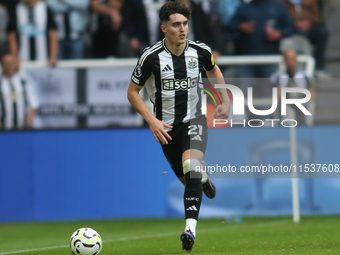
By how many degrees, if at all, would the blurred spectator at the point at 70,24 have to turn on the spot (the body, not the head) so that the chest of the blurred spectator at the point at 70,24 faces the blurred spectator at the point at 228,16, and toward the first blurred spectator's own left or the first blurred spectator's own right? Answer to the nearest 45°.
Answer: approximately 90° to the first blurred spectator's own left

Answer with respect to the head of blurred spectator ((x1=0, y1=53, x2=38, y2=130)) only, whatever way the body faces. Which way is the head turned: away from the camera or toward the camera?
toward the camera

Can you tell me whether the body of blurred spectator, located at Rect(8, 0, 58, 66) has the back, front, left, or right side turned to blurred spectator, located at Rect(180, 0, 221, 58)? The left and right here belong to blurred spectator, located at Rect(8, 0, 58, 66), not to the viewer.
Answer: left

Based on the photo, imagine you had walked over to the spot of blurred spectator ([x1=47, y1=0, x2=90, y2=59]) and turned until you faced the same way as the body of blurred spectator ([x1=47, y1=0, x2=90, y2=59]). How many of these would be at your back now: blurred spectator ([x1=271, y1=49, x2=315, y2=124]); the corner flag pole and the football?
0

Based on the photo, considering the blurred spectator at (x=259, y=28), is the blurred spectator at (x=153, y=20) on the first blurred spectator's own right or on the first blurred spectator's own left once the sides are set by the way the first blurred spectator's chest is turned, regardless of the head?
on the first blurred spectator's own right

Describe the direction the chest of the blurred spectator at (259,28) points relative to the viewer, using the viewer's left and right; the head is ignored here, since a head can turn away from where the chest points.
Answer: facing the viewer

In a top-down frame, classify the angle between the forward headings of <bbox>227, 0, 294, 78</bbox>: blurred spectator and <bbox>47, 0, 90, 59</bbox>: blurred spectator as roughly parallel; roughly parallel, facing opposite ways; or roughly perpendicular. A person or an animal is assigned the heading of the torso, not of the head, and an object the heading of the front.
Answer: roughly parallel

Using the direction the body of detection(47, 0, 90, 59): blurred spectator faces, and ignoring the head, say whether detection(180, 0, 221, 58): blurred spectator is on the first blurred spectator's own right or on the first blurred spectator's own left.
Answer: on the first blurred spectator's own left

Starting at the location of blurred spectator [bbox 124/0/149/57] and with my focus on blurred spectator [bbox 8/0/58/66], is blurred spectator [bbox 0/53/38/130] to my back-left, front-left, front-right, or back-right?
front-left

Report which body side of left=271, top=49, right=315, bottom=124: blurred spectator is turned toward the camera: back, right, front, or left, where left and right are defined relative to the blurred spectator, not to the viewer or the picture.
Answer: front

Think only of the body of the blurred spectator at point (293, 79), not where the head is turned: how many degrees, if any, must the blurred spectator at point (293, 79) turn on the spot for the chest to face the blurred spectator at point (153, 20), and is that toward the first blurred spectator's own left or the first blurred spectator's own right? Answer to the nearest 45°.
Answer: approximately 90° to the first blurred spectator's own right

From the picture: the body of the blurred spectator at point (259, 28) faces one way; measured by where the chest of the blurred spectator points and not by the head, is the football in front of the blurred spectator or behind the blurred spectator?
in front
